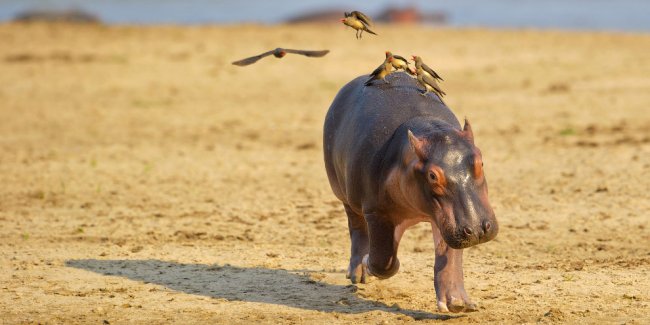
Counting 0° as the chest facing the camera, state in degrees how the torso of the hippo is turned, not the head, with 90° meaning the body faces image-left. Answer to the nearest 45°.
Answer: approximately 315°
